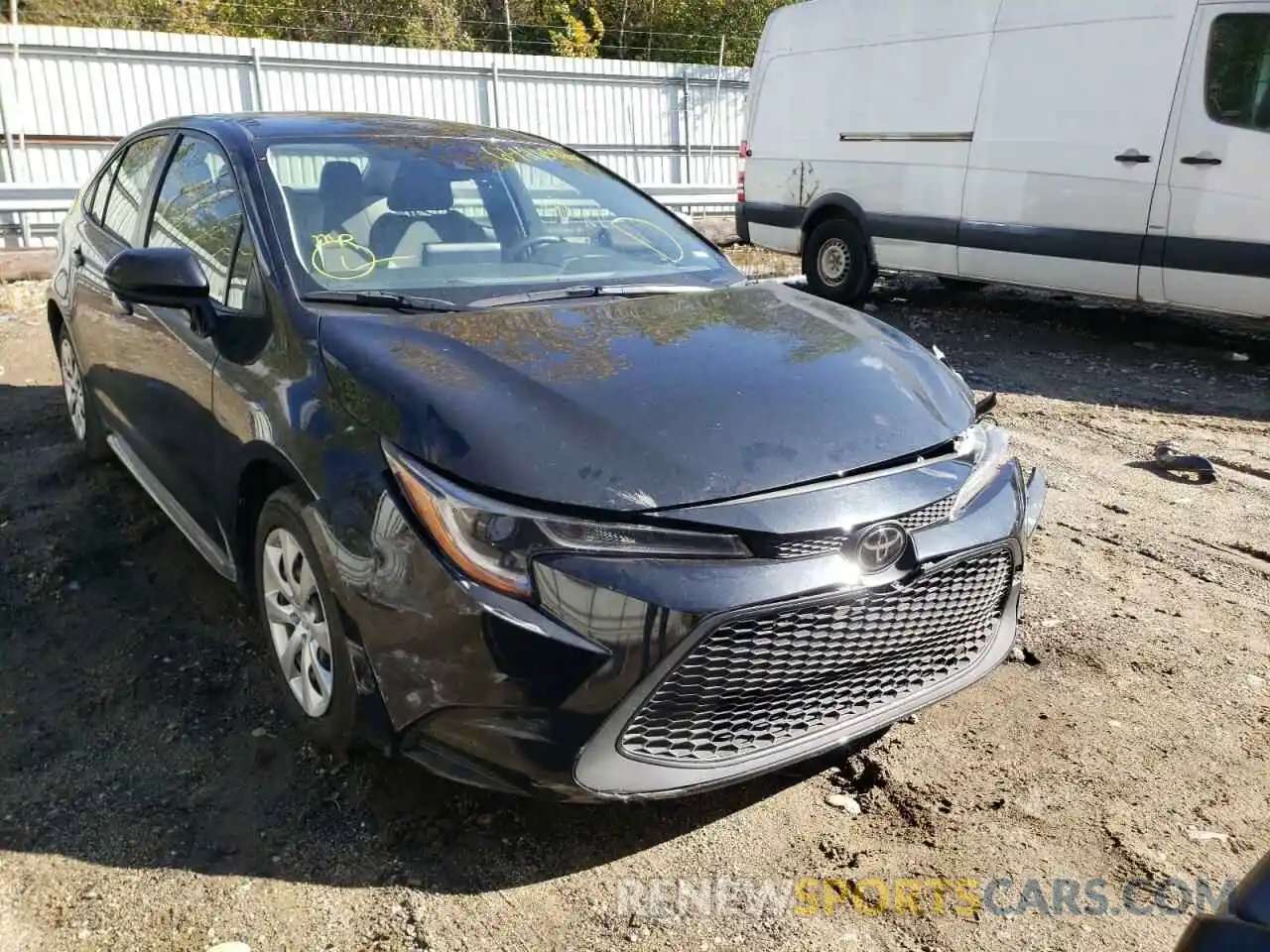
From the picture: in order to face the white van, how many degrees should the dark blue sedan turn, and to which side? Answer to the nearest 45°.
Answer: approximately 90° to its left

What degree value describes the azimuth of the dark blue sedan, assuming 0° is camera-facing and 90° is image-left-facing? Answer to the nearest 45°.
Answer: approximately 315°

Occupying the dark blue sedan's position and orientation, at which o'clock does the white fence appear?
The white fence is roughly at 7 o'clock from the dark blue sedan.

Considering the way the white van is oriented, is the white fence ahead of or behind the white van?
behind
